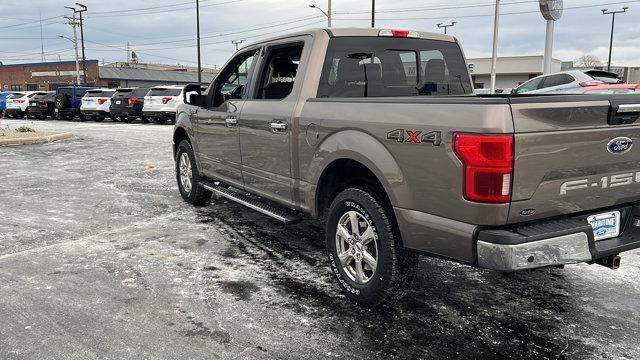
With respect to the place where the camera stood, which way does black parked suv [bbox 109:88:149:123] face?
facing away from the viewer and to the right of the viewer

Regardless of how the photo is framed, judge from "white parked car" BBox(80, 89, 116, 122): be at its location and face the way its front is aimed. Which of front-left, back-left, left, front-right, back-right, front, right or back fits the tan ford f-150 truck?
back-right

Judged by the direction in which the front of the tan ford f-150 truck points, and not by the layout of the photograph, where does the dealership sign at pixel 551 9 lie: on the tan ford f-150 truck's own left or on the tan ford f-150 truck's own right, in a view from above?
on the tan ford f-150 truck's own right

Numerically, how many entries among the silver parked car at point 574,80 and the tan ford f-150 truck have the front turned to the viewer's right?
0

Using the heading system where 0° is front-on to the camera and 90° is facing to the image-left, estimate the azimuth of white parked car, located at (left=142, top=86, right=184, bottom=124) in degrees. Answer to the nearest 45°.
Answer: approximately 225°

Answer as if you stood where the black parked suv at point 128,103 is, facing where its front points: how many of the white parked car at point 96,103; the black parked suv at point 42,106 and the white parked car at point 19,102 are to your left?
3

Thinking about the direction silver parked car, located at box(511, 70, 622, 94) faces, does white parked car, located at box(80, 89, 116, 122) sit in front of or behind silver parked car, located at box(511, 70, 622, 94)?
in front

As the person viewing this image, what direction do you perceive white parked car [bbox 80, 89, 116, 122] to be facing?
facing away from the viewer and to the right of the viewer

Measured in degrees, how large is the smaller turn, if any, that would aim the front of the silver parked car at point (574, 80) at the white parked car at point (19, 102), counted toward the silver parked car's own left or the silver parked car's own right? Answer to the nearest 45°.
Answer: approximately 45° to the silver parked car's own left

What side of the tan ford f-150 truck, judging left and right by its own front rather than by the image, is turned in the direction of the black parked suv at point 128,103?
front

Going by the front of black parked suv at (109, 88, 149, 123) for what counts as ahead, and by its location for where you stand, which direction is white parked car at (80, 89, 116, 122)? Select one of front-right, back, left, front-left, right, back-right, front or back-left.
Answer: left

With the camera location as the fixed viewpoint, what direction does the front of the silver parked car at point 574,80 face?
facing away from the viewer and to the left of the viewer

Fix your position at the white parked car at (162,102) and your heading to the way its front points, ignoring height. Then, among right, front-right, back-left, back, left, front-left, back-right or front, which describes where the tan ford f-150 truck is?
back-right

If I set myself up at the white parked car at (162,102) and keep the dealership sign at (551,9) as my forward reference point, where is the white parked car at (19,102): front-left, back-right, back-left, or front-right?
back-left

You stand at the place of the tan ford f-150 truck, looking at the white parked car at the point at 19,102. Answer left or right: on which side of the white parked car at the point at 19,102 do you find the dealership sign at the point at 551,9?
right

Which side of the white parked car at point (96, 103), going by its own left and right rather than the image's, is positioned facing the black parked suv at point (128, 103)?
right

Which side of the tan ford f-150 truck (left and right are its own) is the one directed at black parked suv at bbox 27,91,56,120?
front

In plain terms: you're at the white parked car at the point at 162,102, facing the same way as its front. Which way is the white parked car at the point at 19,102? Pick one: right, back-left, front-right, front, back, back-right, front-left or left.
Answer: left

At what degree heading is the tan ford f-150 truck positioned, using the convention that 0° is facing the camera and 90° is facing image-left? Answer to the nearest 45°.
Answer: approximately 135°

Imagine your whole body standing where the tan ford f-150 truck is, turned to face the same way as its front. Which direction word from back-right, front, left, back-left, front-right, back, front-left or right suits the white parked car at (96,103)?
front
